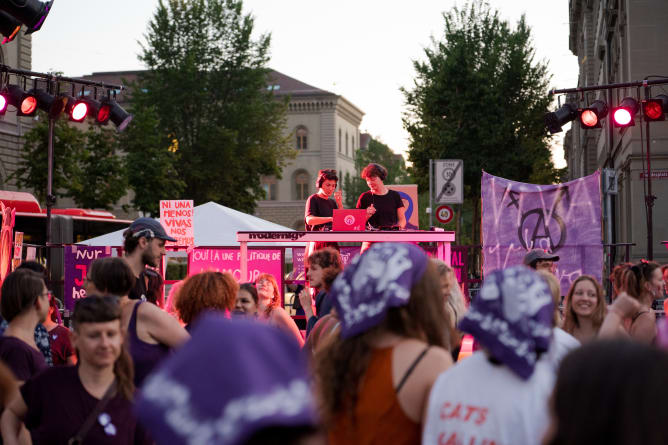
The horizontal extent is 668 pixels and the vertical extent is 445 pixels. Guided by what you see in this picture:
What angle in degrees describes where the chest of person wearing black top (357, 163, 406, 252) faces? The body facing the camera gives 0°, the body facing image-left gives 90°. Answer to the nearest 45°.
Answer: approximately 45°

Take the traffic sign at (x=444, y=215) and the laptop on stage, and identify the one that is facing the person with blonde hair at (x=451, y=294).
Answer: the traffic sign

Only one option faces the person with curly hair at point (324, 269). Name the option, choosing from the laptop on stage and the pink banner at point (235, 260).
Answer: the pink banner

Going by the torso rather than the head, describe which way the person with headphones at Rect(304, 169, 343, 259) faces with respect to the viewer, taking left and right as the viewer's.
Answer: facing the viewer and to the right of the viewer

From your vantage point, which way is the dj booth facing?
toward the camera

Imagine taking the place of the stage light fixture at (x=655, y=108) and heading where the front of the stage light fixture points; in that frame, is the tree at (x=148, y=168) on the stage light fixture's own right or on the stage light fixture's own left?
on the stage light fixture's own right

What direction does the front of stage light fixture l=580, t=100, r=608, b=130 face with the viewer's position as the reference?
facing the viewer and to the left of the viewer

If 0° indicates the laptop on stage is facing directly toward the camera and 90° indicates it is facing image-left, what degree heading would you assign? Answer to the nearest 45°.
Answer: approximately 180°
